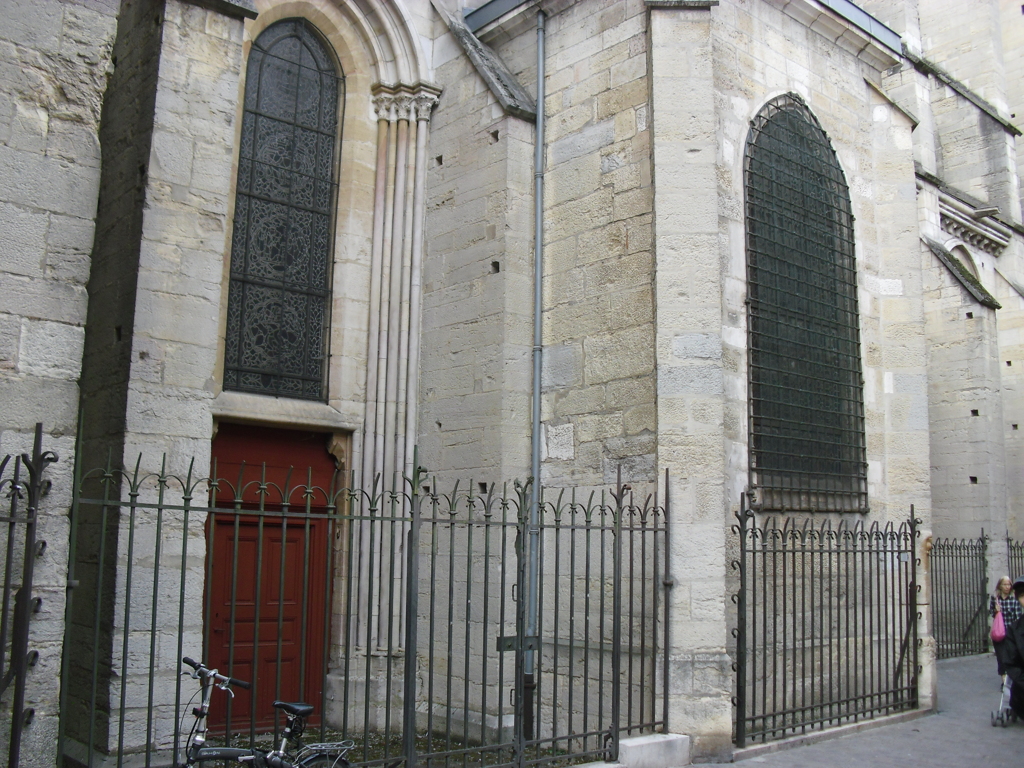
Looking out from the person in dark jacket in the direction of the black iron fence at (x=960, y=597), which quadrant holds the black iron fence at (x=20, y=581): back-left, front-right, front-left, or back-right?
back-left
